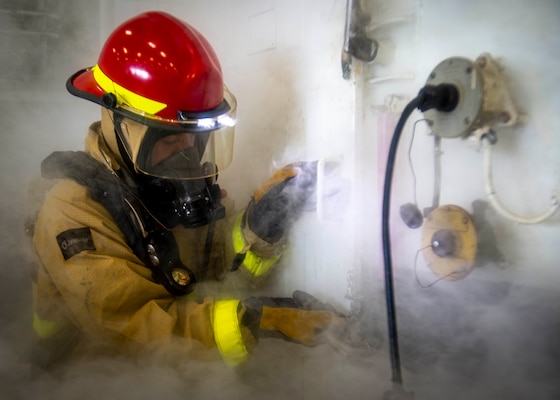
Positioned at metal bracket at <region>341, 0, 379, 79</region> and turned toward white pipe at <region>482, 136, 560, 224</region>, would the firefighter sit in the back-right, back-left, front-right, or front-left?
back-right

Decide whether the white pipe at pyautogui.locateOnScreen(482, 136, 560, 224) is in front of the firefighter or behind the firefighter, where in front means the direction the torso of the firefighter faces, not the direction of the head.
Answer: in front

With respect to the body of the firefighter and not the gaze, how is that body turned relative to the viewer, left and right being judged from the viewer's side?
facing the viewer and to the right of the viewer

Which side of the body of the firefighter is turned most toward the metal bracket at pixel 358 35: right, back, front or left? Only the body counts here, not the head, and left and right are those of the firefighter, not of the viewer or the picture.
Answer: front

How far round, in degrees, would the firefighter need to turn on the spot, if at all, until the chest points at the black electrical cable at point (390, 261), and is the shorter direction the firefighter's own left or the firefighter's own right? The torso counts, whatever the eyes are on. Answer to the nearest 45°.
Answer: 0° — they already face it

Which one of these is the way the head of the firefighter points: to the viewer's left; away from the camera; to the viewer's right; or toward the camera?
to the viewer's right
